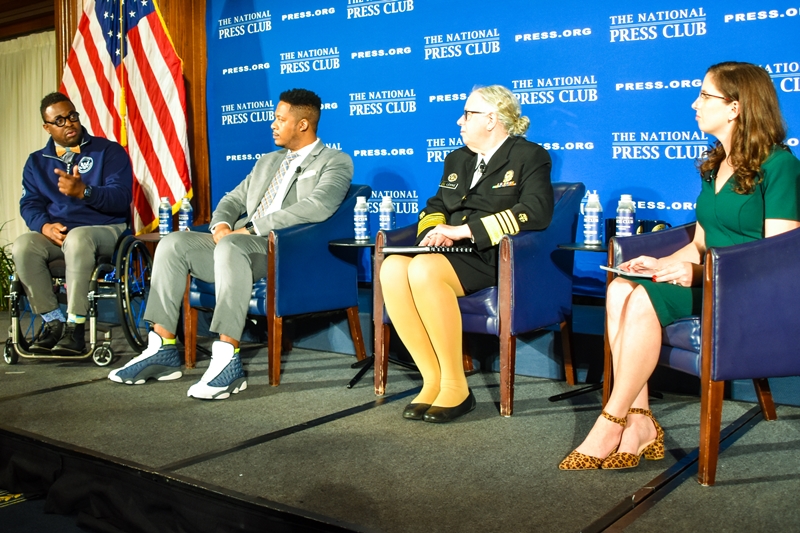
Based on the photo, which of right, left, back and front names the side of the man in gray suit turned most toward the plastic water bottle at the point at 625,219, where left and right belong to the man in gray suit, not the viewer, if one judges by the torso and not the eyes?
left

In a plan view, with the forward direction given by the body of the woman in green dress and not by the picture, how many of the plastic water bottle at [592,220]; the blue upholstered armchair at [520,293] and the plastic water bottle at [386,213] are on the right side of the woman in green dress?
3

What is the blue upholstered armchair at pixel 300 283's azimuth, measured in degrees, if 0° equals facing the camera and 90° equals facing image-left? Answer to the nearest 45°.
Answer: approximately 45°

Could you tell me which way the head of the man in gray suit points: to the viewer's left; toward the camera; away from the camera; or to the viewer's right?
to the viewer's left

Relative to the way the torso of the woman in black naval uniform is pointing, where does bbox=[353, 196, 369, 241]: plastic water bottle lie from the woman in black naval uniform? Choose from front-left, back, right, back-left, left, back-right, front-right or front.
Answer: right

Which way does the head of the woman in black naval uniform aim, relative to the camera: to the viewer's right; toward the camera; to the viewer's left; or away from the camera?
to the viewer's left

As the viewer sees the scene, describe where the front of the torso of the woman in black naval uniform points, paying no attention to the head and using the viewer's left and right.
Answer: facing the viewer and to the left of the viewer

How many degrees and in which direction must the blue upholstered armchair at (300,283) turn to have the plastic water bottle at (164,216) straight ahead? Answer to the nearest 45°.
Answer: approximately 90° to its right

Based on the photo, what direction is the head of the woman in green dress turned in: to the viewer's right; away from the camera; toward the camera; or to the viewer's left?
to the viewer's left

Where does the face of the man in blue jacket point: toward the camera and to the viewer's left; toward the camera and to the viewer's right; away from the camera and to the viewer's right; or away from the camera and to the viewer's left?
toward the camera and to the viewer's right

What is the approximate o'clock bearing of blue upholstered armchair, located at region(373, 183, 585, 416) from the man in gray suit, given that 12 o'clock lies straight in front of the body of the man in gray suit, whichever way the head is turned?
The blue upholstered armchair is roughly at 9 o'clock from the man in gray suit.

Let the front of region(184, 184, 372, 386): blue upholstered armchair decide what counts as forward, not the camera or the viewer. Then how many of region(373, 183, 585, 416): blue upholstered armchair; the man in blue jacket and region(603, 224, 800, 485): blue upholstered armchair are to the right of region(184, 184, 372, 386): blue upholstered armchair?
1

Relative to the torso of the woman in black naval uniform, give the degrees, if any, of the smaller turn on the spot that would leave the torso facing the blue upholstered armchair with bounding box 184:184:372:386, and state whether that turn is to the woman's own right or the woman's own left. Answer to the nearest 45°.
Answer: approximately 90° to the woman's own right

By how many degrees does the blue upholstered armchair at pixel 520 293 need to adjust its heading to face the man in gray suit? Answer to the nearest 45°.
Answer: approximately 45° to its right
